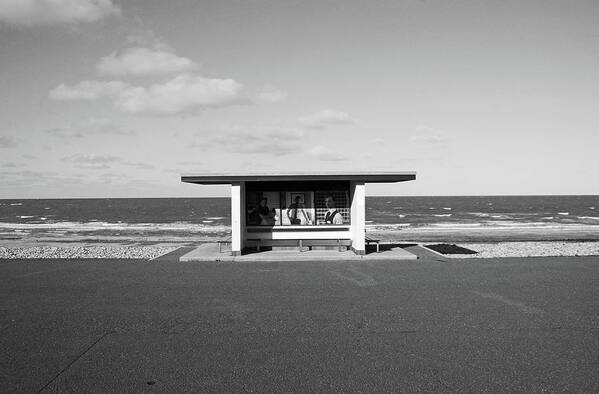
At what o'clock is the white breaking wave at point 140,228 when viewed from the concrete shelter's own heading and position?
The white breaking wave is roughly at 5 o'clock from the concrete shelter.

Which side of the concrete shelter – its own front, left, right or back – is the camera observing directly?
front
